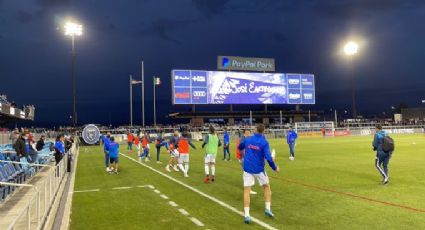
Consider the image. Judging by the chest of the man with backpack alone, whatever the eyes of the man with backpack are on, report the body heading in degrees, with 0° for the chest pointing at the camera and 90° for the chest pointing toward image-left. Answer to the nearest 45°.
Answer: approximately 135°

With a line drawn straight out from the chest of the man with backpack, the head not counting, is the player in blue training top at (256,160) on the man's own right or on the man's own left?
on the man's own left

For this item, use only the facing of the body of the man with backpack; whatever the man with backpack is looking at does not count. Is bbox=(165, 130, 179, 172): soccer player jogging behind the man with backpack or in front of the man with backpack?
in front

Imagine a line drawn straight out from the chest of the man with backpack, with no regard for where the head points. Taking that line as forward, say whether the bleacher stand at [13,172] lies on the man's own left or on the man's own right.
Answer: on the man's own left

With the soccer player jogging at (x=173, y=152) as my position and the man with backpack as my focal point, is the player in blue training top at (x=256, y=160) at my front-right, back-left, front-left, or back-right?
front-right

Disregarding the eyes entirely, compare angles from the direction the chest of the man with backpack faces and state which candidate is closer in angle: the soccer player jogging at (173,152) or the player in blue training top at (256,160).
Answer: the soccer player jogging

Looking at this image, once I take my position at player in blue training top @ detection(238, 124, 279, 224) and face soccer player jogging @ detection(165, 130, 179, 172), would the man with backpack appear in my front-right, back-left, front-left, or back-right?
front-right
